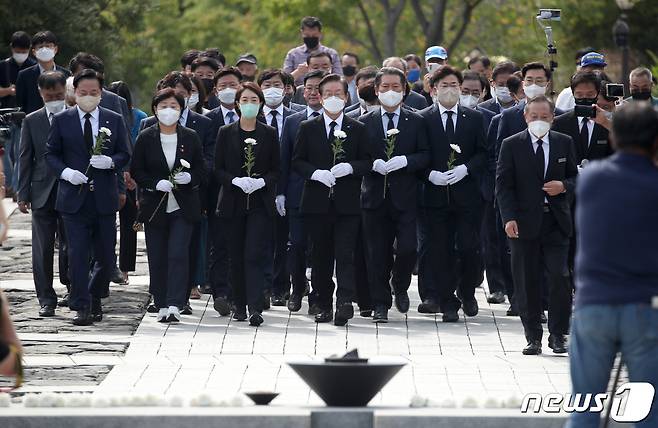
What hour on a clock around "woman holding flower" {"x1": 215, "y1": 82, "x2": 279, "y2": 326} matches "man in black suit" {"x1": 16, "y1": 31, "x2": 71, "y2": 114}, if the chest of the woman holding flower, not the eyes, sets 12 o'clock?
The man in black suit is roughly at 5 o'clock from the woman holding flower.

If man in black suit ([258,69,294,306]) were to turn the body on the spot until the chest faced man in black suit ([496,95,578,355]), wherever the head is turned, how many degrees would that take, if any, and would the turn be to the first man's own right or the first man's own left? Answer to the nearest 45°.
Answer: approximately 45° to the first man's own left

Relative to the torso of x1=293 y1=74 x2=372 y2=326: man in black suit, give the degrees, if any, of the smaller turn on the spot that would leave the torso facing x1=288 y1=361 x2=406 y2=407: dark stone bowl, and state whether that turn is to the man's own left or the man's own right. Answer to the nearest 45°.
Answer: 0° — they already face it

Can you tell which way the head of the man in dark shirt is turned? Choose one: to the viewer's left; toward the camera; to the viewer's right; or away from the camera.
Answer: away from the camera

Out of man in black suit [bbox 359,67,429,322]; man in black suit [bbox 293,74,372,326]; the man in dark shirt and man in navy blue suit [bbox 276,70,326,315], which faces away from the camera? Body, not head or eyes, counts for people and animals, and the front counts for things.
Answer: the man in dark shirt

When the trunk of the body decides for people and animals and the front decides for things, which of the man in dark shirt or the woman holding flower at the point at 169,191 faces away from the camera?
the man in dark shirt

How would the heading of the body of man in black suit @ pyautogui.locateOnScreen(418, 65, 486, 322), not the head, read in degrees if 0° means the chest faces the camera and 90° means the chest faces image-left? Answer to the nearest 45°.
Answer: approximately 0°

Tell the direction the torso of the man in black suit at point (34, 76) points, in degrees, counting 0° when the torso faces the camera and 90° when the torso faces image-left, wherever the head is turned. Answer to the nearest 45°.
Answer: approximately 0°
